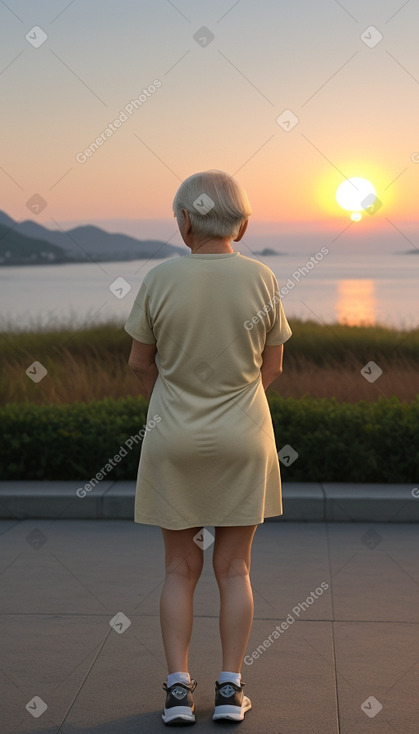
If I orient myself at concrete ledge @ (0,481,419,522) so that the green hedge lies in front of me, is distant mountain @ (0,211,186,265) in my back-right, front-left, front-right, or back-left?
front-left

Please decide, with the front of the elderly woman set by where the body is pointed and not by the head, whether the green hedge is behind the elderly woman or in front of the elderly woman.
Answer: in front

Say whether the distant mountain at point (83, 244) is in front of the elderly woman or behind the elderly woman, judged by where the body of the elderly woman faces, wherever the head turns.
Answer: in front

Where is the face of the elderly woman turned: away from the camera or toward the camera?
away from the camera

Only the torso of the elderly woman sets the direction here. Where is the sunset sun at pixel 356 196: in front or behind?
in front

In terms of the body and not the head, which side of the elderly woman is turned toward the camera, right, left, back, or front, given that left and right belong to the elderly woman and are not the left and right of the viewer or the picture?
back

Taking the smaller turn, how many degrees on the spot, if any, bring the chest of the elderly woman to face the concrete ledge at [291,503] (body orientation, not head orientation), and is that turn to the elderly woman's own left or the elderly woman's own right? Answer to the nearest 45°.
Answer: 0° — they already face it
